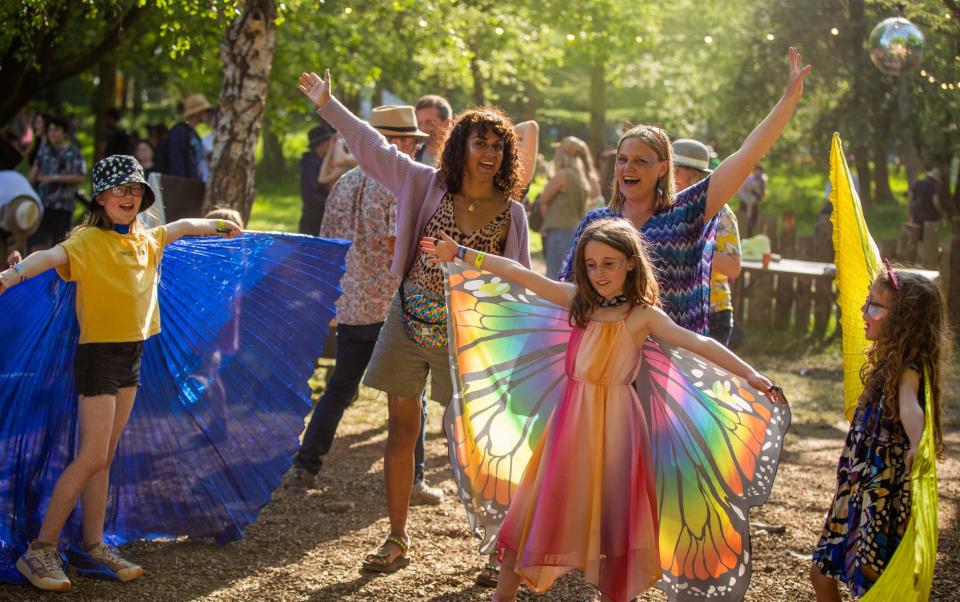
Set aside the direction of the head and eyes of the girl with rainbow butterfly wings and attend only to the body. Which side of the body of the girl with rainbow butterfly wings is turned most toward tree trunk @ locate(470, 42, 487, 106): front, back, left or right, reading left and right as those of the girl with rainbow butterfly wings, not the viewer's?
back

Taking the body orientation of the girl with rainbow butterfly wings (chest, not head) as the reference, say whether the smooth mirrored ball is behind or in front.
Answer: behind

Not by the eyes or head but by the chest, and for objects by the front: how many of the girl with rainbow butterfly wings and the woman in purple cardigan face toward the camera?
2

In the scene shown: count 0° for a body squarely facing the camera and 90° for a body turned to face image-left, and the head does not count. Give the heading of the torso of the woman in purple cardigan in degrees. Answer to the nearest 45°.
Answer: approximately 0°

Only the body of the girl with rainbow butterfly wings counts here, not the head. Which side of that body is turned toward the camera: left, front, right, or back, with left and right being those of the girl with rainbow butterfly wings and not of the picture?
front

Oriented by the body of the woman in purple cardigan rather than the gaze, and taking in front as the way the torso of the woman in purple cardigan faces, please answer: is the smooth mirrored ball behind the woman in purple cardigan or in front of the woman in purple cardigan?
behind

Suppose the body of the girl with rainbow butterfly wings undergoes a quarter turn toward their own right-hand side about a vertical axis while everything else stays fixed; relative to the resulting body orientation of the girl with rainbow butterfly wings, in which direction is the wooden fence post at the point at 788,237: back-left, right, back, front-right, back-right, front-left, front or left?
right

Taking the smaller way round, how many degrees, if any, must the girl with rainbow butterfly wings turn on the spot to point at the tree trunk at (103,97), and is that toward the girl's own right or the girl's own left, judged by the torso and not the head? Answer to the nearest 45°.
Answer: approximately 135° to the girl's own right

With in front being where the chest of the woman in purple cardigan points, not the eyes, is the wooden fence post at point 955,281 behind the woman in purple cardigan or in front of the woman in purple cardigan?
behind

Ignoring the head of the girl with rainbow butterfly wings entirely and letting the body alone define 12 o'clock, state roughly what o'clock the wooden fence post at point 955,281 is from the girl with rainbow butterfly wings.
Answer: The wooden fence post is roughly at 7 o'clock from the girl with rainbow butterfly wings.

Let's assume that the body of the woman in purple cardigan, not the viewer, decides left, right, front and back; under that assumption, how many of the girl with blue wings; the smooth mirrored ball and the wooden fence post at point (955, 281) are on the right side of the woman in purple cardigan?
1
